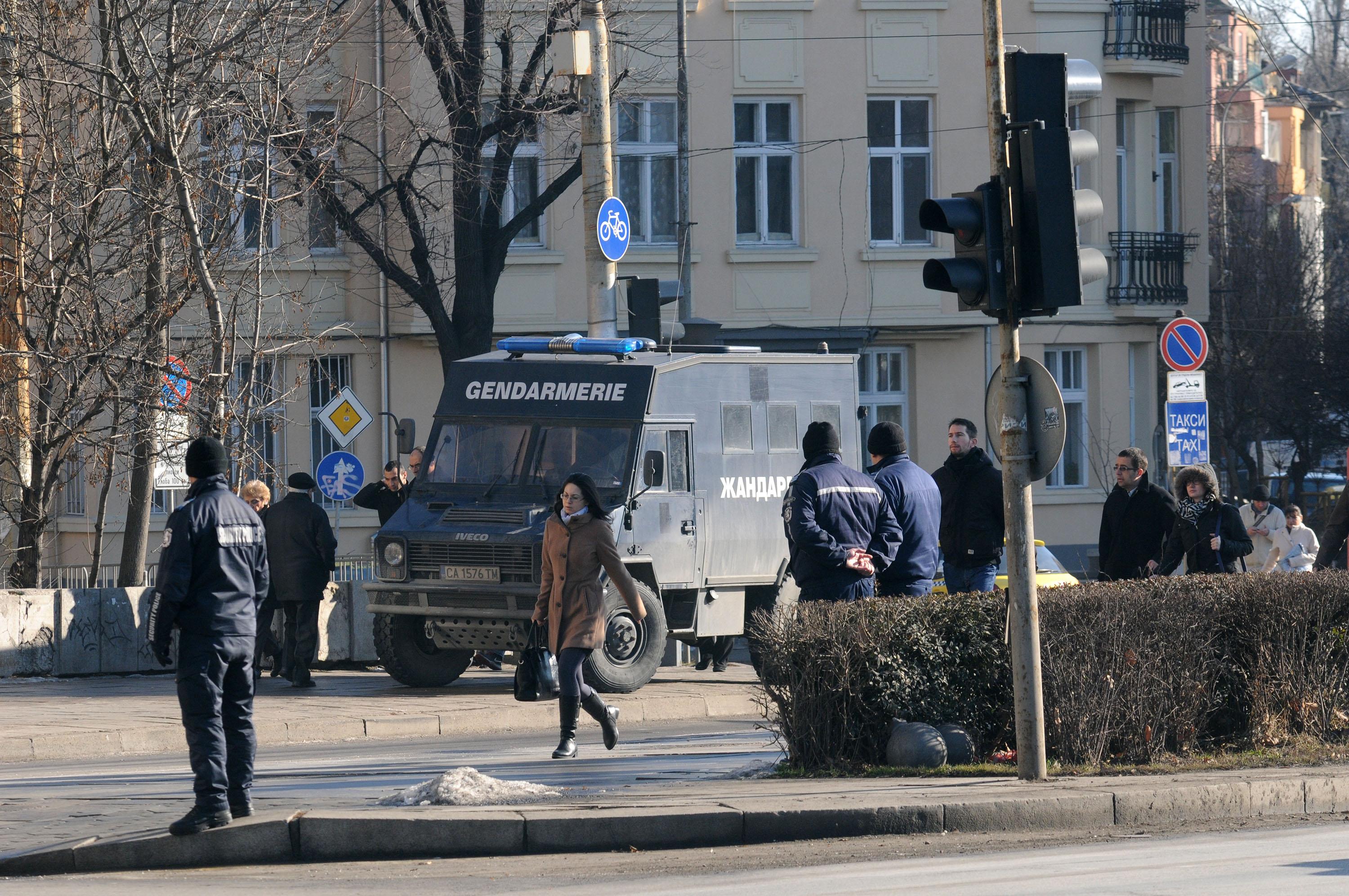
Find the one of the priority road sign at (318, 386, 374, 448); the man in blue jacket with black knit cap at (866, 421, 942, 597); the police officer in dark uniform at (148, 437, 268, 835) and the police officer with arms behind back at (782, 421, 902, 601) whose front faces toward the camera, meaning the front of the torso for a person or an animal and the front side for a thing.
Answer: the priority road sign

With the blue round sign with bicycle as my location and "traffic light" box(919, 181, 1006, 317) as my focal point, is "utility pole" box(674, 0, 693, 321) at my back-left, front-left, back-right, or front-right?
back-left

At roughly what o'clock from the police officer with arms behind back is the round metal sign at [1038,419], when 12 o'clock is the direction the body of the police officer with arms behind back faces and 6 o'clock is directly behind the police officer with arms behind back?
The round metal sign is roughly at 5 o'clock from the police officer with arms behind back.

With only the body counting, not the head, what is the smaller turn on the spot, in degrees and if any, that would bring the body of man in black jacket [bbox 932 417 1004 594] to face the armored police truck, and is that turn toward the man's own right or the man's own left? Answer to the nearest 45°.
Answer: approximately 90° to the man's own right

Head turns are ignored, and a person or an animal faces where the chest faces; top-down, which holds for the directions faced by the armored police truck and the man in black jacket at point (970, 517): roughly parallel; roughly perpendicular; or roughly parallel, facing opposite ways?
roughly parallel

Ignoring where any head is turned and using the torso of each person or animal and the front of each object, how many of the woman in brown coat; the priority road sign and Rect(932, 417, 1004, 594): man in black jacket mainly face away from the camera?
0

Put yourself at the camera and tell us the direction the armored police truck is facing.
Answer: facing the viewer and to the left of the viewer

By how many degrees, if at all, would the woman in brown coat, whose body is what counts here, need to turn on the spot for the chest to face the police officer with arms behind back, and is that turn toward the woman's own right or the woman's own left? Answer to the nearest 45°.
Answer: approximately 135° to the woman's own left

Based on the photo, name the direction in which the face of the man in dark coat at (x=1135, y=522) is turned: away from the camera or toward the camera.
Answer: toward the camera

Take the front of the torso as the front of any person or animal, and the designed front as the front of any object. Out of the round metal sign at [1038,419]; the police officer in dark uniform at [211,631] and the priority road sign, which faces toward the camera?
the priority road sign

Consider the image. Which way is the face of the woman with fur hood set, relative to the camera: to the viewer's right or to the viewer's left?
to the viewer's left

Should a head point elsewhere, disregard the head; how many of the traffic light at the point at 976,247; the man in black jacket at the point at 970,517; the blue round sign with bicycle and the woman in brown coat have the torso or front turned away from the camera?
0

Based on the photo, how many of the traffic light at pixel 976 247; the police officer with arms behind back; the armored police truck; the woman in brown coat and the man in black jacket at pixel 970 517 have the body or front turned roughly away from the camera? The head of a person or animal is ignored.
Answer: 1

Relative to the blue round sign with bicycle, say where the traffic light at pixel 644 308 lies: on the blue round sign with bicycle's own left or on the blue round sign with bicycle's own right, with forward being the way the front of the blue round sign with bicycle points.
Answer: on the blue round sign with bicycle's own left

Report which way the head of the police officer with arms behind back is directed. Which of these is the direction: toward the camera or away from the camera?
away from the camera
